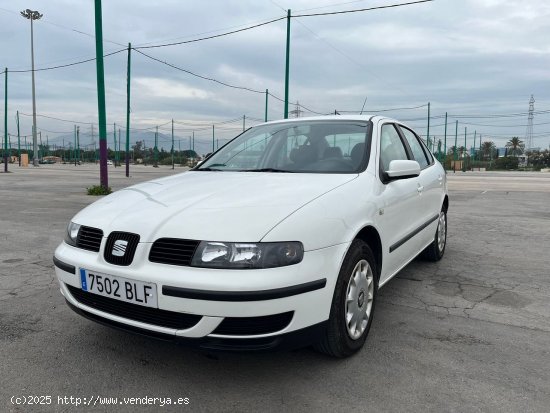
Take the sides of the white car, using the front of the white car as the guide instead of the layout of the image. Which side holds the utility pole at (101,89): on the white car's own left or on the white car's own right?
on the white car's own right
